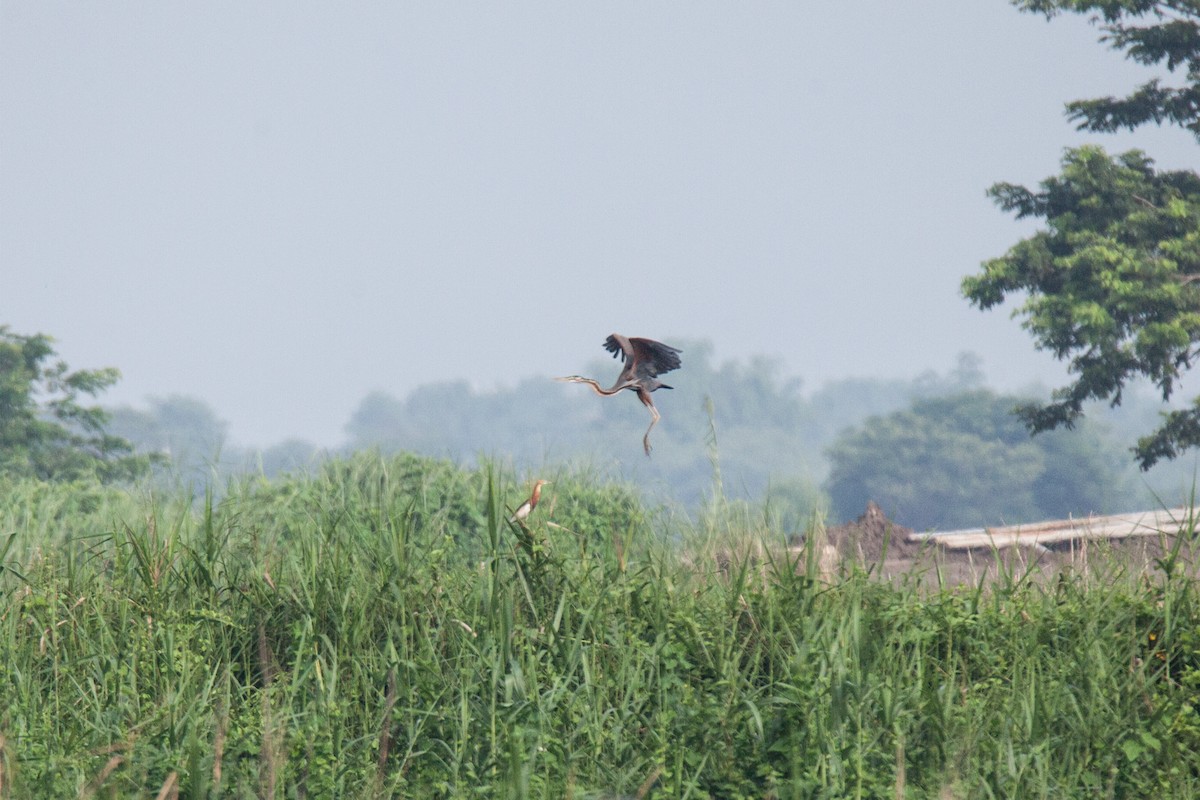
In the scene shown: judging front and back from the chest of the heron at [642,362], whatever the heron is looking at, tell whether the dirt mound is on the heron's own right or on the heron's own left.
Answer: on the heron's own right

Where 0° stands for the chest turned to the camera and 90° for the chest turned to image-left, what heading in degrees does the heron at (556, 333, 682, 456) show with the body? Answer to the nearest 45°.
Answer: approximately 90°

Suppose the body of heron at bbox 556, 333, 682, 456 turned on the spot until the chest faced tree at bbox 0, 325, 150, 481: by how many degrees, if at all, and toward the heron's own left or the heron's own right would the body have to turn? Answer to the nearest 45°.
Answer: approximately 45° to the heron's own right
